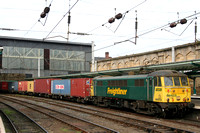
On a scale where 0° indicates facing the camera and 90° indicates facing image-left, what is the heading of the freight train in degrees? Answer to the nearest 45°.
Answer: approximately 315°
